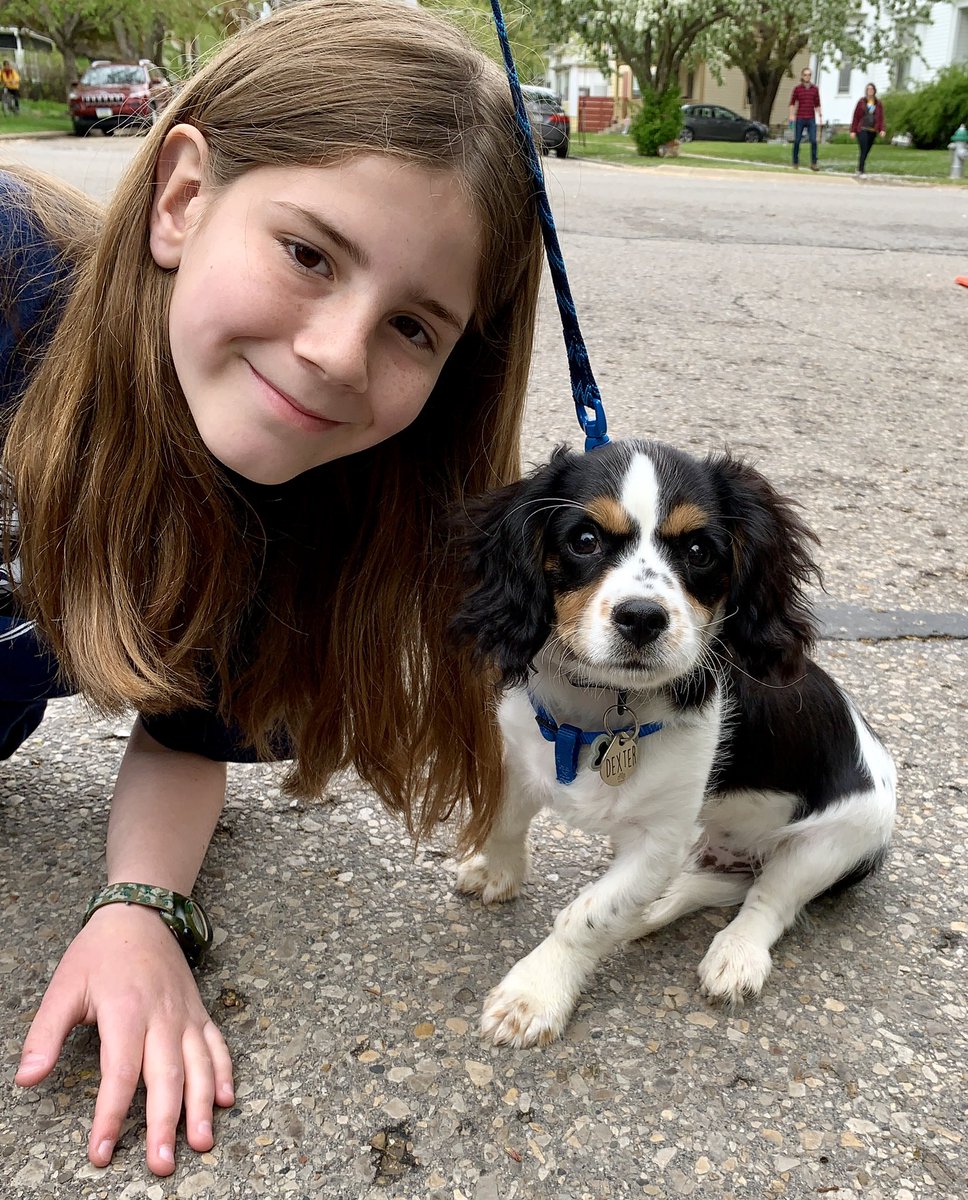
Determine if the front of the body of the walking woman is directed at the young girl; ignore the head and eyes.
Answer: yes

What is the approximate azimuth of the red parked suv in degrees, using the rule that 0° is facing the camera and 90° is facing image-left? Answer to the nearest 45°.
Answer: approximately 45°

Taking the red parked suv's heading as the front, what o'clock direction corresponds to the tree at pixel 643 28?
The tree is roughly at 10 o'clock from the red parked suv.

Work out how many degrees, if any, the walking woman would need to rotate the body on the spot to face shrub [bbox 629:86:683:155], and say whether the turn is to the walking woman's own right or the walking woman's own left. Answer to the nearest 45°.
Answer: approximately 135° to the walking woman's own right

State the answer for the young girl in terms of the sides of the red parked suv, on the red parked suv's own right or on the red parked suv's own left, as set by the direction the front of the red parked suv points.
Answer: on the red parked suv's own left

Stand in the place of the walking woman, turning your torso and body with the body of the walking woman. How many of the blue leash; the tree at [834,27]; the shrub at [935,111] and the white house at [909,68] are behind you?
3

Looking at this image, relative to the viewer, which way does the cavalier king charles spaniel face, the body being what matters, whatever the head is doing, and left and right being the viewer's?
facing the viewer and to the left of the viewer

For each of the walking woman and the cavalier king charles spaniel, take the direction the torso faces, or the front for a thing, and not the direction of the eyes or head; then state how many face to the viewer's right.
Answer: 0

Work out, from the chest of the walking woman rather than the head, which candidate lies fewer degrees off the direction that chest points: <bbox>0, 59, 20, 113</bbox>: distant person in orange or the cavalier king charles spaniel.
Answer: the cavalier king charles spaniel

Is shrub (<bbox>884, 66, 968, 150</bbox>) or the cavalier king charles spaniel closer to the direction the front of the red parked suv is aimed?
the cavalier king charles spaniel
